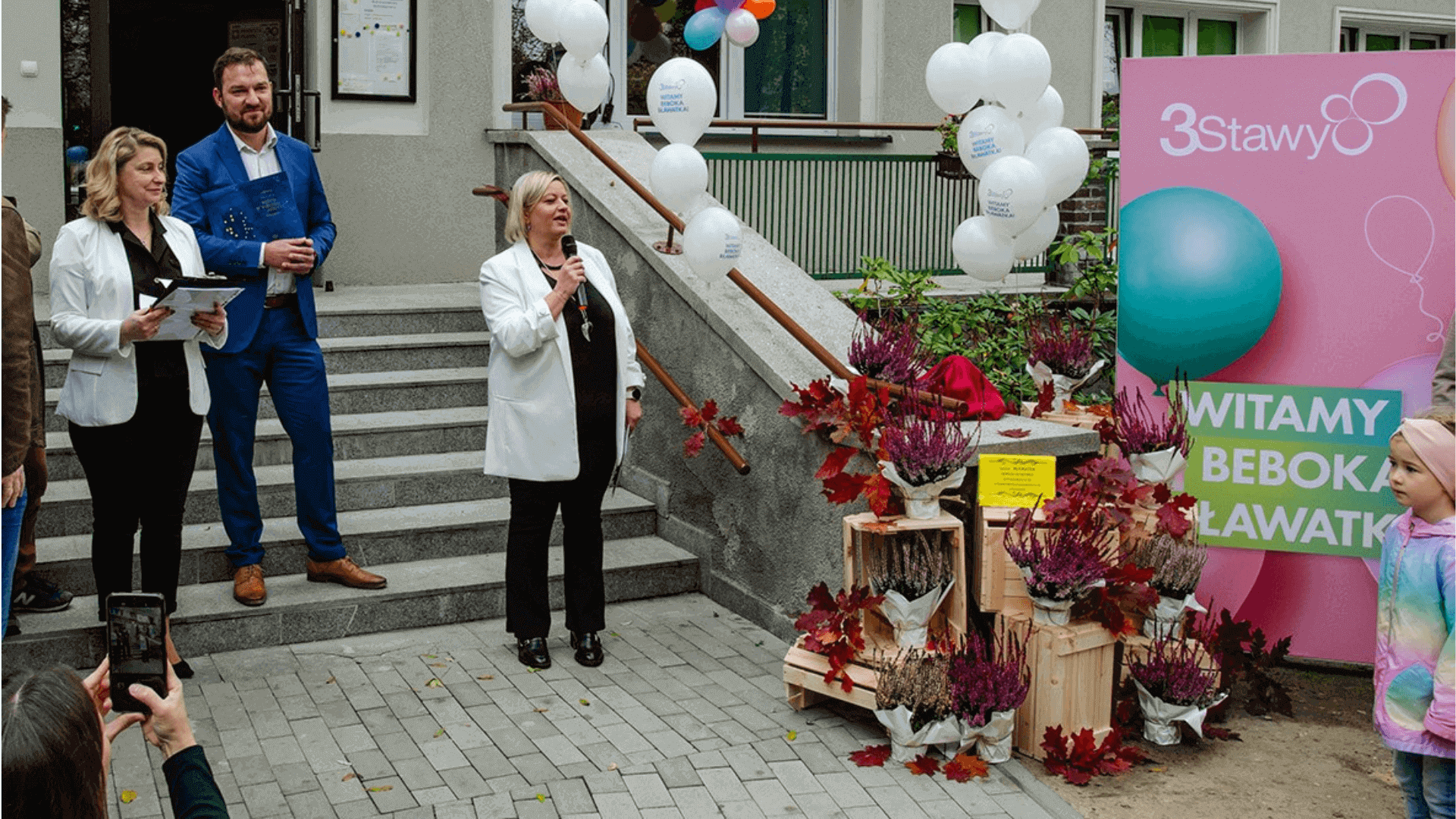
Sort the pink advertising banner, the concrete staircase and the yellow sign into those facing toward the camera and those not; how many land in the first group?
3

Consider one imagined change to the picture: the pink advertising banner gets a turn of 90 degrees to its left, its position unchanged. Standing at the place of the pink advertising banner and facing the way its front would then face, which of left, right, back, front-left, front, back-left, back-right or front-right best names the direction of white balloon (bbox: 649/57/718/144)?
back

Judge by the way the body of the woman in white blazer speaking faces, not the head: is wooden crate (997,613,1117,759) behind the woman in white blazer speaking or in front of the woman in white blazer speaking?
in front

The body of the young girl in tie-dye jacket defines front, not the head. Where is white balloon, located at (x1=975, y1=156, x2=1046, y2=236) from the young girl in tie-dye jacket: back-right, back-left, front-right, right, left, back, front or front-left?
right

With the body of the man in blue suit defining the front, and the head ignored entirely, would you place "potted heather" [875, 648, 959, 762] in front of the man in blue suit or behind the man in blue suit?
in front

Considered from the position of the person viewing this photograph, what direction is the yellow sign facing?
facing the viewer

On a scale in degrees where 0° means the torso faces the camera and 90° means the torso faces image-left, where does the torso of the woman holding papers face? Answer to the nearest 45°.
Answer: approximately 315°

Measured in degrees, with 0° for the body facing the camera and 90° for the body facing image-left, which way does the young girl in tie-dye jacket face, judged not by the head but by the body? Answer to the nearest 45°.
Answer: approximately 45°

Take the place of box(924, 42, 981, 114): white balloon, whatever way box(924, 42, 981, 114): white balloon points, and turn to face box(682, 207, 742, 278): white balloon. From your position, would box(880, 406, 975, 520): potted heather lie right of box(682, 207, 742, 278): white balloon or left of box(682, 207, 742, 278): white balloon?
left

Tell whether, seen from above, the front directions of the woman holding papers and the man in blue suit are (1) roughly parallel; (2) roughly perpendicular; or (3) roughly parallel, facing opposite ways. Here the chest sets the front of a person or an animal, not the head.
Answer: roughly parallel

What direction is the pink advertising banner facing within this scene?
toward the camera

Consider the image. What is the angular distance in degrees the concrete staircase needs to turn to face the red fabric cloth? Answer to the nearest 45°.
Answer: approximately 45° to its left

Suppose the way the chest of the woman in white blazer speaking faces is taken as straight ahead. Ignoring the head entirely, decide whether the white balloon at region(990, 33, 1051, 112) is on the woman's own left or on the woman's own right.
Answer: on the woman's own left
